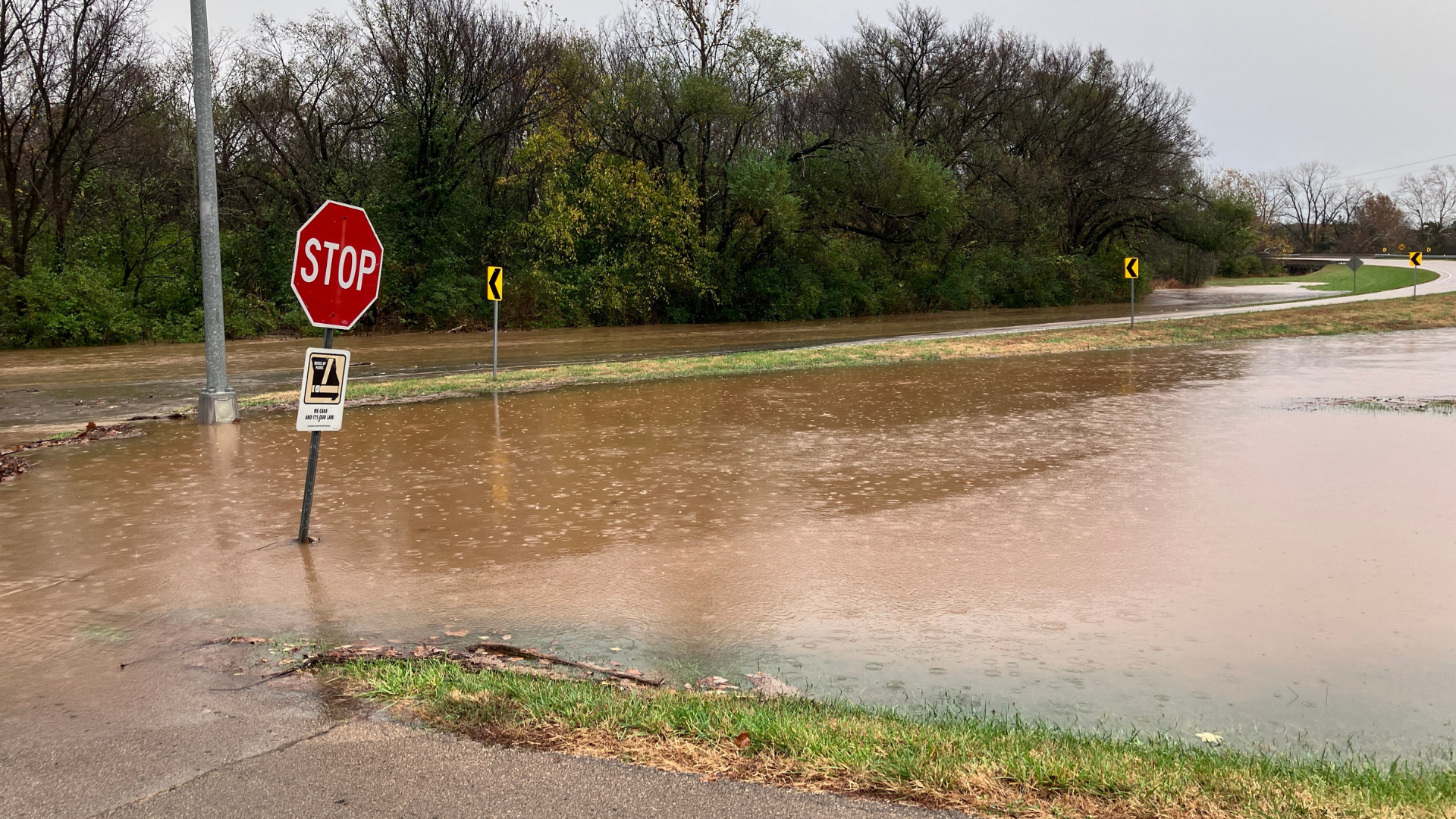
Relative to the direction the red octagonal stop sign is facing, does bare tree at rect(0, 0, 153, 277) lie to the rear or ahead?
to the rear

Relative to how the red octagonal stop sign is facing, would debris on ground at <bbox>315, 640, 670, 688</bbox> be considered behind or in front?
in front

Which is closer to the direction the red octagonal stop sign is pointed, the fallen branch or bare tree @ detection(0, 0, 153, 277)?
the fallen branch

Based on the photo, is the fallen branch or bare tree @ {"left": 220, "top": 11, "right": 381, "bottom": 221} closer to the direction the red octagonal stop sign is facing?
the fallen branch

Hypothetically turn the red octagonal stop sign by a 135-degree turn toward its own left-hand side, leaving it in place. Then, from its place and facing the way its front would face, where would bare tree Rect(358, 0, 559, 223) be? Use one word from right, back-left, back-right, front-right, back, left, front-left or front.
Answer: front

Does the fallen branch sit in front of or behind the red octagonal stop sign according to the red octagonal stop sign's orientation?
in front

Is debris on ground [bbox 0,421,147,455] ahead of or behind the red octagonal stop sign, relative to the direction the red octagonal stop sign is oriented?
behind

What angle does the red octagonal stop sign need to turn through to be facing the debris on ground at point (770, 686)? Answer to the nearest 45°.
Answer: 0° — it already faces it

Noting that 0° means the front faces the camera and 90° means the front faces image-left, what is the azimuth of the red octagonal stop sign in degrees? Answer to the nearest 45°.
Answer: approximately 315°

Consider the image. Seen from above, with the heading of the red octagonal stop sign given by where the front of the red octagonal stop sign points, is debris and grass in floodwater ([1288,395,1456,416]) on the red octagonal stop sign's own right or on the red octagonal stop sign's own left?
on the red octagonal stop sign's own left
